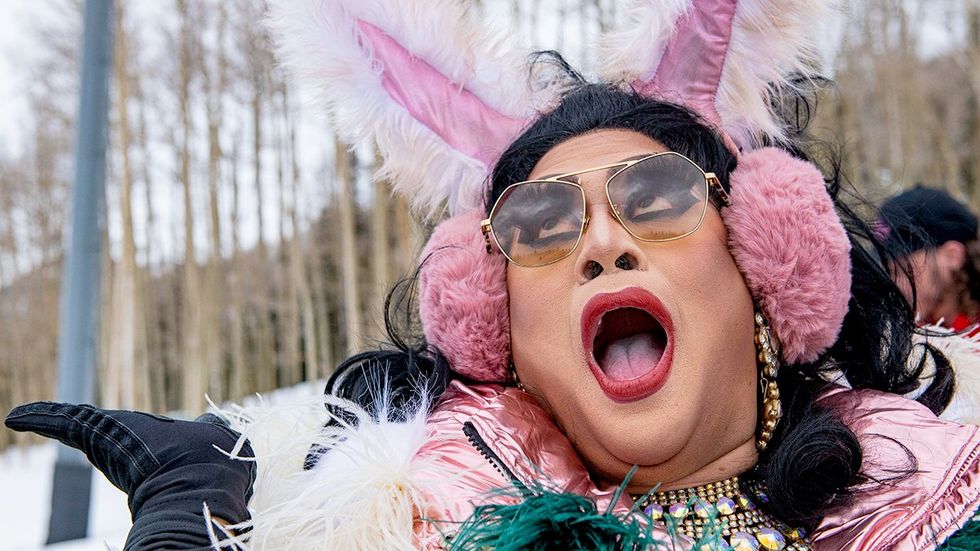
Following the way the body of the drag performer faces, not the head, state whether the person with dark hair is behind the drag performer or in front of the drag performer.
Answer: behind

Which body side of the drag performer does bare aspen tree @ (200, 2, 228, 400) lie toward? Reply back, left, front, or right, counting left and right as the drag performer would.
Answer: back

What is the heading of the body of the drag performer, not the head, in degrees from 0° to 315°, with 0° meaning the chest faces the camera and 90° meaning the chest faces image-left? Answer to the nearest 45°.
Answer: approximately 0°

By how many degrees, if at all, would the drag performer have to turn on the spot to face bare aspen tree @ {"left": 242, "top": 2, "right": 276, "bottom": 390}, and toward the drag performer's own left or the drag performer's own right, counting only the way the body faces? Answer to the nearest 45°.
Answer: approximately 180°
